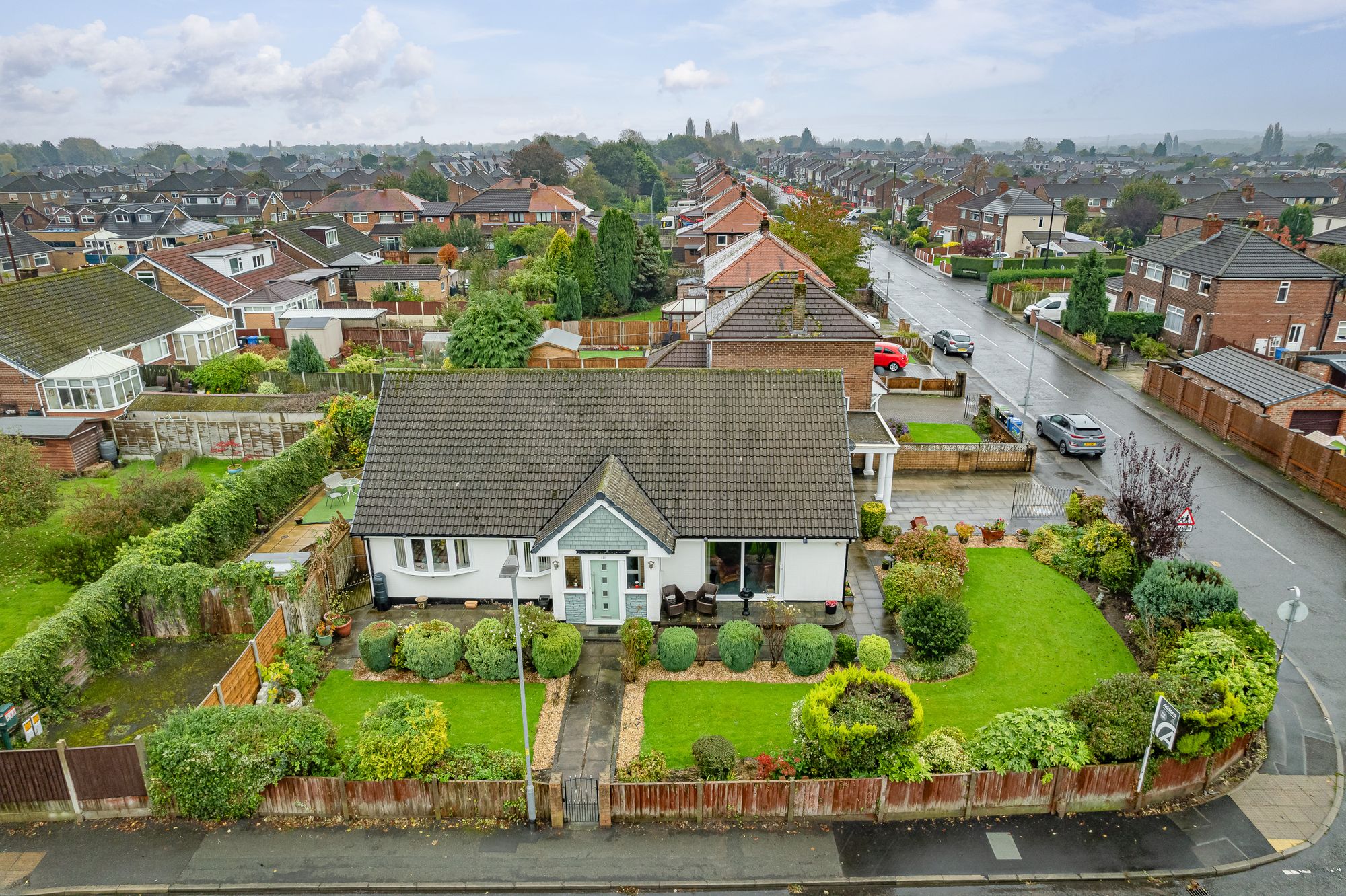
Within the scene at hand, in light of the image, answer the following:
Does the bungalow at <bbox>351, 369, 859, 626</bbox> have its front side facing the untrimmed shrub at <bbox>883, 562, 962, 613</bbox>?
no

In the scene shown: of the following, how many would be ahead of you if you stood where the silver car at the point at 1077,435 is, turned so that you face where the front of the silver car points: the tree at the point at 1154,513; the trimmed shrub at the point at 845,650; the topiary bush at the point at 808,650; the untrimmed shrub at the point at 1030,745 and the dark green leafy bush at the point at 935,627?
0

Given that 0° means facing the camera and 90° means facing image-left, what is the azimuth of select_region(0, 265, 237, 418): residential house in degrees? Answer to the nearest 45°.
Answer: approximately 135°

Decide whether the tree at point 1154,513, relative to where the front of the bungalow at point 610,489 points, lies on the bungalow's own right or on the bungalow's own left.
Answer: on the bungalow's own left

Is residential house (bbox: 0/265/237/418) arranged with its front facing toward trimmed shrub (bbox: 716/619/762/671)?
no

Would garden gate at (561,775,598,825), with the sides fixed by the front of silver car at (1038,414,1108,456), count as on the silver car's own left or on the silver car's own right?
on the silver car's own left

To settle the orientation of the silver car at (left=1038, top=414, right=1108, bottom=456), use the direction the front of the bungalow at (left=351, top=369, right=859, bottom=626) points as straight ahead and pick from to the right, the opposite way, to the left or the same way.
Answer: the opposite way

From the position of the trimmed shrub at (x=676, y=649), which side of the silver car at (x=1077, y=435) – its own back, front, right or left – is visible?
left

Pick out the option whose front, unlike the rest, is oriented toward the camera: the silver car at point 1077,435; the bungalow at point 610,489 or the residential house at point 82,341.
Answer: the bungalow

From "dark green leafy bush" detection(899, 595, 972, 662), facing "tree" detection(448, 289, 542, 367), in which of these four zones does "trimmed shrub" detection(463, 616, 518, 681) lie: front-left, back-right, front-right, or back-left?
front-left

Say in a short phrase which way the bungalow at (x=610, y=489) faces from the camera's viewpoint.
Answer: facing the viewer

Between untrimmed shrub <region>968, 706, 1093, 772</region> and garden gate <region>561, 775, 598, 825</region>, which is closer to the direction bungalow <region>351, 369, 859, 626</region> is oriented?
the garden gate

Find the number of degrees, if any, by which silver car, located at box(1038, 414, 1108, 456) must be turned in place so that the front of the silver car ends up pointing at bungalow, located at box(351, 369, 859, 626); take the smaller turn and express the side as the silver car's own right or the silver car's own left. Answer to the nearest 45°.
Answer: approximately 90° to the silver car's own left

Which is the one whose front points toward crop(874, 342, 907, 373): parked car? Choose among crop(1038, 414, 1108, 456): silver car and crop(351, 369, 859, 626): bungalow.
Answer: the silver car

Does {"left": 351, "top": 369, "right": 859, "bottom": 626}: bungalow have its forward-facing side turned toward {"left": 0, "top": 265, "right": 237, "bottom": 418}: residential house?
no

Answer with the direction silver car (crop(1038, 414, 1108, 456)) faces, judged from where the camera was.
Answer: facing away from the viewer and to the left of the viewer

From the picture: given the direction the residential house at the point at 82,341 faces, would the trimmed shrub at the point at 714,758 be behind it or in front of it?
behind

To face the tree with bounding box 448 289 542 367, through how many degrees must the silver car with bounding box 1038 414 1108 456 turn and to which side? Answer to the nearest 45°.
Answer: approximately 45° to its left
